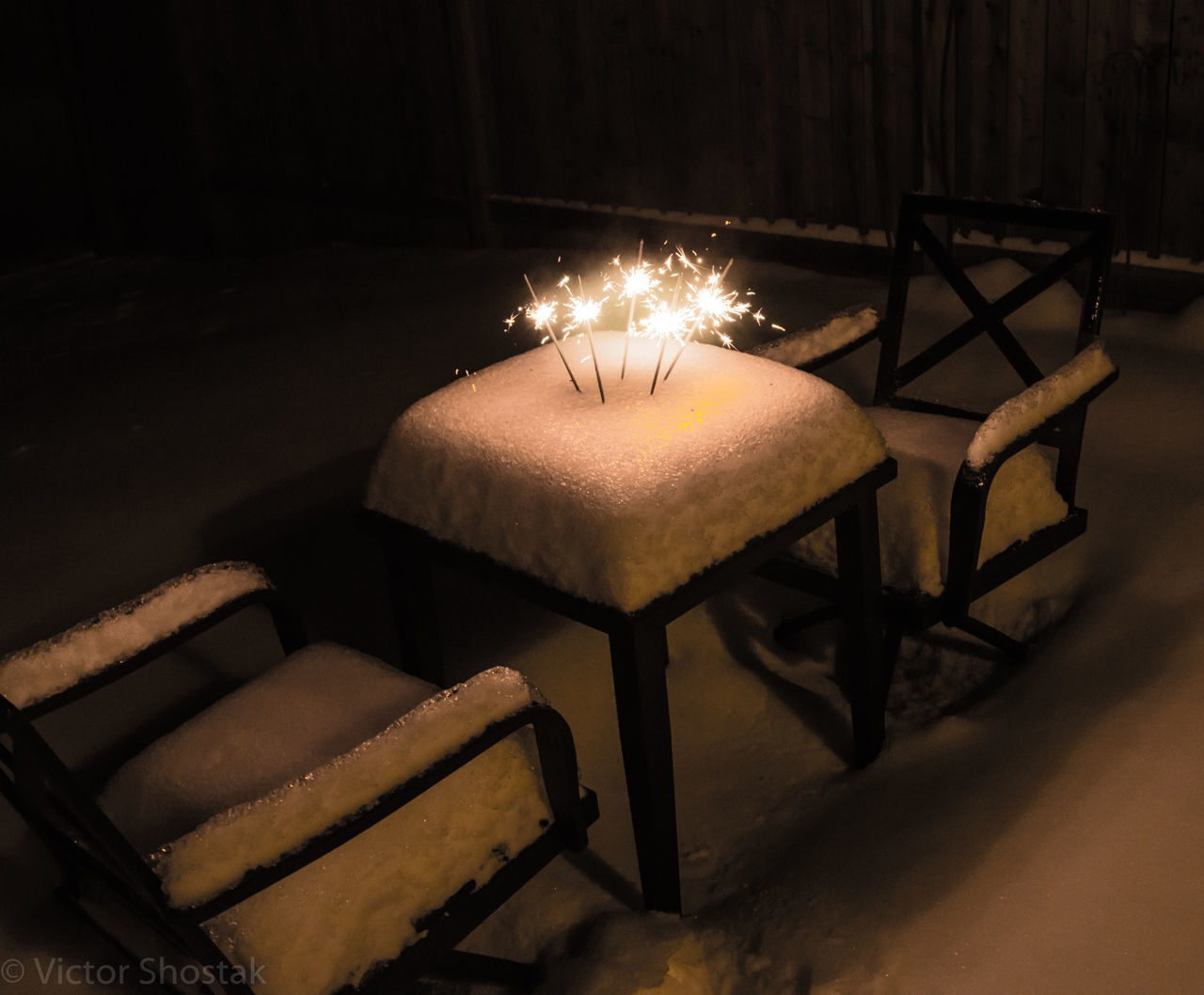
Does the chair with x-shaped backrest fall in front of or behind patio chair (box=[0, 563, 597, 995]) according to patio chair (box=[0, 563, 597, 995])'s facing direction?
in front

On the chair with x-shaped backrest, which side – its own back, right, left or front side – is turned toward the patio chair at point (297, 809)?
front

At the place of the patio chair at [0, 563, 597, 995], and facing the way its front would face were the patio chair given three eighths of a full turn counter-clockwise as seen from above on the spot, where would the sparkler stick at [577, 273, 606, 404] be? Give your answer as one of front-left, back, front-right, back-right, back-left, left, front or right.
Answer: back-right

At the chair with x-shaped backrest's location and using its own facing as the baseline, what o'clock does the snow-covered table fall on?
The snow-covered table is roughly at 12 o'clock from the chair with x-shaped backrest.

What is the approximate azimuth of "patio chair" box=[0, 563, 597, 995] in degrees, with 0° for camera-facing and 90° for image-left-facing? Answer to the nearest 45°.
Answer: approximately 225°

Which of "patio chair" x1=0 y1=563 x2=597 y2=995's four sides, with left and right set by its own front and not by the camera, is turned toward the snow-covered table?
front

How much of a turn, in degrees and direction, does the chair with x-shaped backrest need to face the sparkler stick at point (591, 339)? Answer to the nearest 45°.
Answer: approximately 45° to its right
